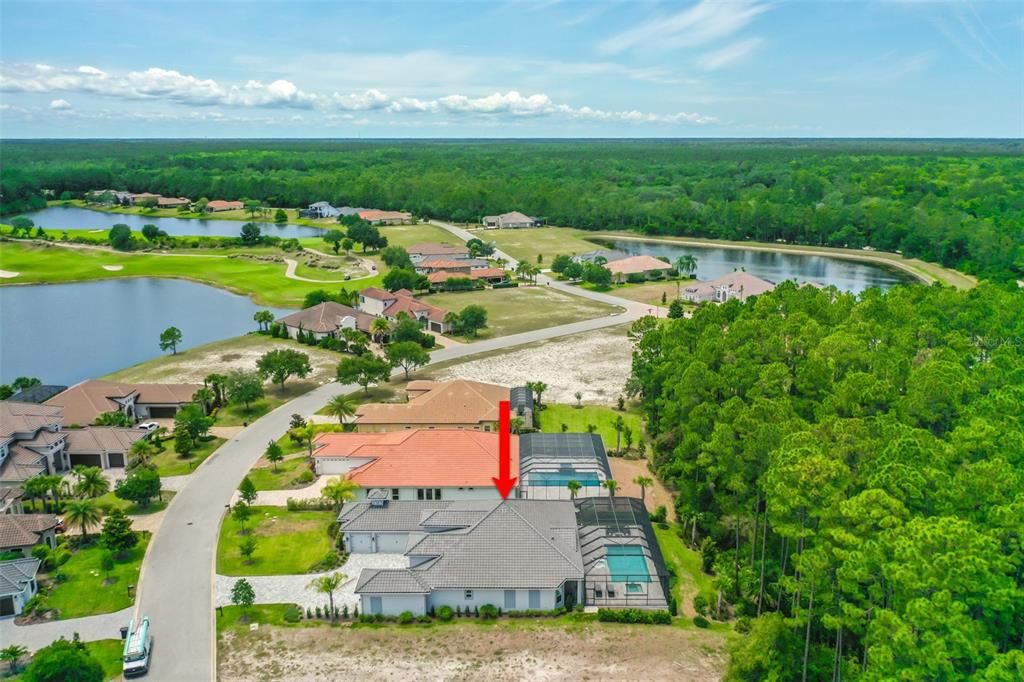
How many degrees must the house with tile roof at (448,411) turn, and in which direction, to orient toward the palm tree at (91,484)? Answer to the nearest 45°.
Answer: approximately 45° to its left

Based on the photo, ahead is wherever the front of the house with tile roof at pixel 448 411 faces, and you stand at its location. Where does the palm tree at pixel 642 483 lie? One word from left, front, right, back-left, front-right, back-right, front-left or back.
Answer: back-left

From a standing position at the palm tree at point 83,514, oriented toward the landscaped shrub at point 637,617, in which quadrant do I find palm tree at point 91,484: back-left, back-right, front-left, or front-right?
back-left

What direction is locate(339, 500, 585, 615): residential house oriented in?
to the viewer's left

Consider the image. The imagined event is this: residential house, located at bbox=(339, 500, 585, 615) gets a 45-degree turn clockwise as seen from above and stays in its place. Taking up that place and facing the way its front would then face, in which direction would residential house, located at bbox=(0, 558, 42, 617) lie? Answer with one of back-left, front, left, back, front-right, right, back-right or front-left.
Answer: front-left

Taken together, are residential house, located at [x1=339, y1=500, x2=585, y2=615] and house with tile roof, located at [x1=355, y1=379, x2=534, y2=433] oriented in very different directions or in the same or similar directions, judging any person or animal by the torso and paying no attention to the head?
same or similar directions

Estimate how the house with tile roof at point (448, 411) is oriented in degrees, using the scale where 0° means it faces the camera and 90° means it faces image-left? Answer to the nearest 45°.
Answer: approximately 90°

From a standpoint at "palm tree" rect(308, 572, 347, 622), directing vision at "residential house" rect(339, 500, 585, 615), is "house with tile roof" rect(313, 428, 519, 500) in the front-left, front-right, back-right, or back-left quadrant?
front-left

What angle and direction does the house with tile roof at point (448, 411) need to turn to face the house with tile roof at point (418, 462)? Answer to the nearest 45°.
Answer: approximately 90° to its left

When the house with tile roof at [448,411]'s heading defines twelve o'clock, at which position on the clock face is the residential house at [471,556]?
The residential house is roughly at 9 o'clock from the house with tile roof.
